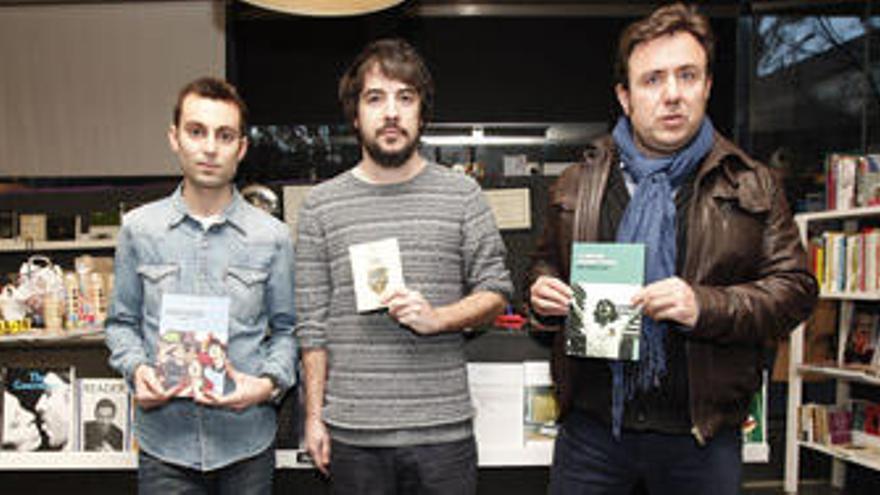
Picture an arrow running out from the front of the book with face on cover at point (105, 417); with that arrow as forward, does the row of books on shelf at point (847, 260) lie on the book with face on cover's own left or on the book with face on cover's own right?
on the book with face on cover's own left

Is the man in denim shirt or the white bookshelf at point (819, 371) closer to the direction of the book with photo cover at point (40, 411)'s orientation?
the man in denim shirt
